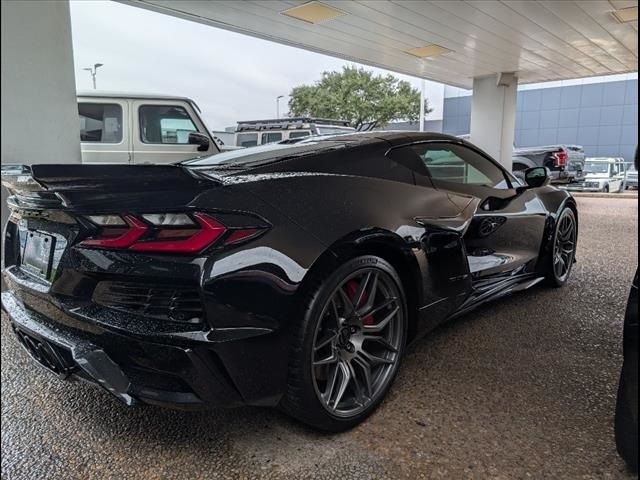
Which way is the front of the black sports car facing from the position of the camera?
facing away from the viewer and to the right of the viewer

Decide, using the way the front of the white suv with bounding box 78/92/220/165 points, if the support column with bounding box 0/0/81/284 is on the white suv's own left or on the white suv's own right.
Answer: on the white suv's own right

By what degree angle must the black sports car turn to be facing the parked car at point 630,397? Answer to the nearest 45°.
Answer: approximately 45° to its right

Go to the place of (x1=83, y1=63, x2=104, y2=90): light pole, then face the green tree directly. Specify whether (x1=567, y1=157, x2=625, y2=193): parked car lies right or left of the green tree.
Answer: right

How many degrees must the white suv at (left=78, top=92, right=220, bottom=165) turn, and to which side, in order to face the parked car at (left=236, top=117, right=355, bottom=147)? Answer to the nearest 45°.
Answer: approximately 45° to its left

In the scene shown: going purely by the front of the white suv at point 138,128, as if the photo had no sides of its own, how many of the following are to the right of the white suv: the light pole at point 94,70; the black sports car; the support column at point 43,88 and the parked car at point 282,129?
2

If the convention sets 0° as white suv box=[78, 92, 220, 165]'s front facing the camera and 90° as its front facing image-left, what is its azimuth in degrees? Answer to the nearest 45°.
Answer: approximately 270°

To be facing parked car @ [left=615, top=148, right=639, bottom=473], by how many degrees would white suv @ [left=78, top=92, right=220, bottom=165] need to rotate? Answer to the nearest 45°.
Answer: approximately 90° to its right

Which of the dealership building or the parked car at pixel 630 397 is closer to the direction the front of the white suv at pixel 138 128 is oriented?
the dealership building

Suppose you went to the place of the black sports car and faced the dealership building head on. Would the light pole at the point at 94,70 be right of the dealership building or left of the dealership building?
left
